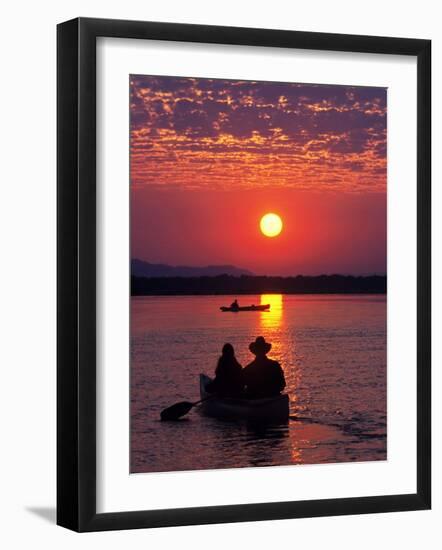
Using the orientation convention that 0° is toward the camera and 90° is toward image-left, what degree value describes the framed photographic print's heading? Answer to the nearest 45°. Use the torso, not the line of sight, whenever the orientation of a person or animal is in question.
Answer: approximately 315°
